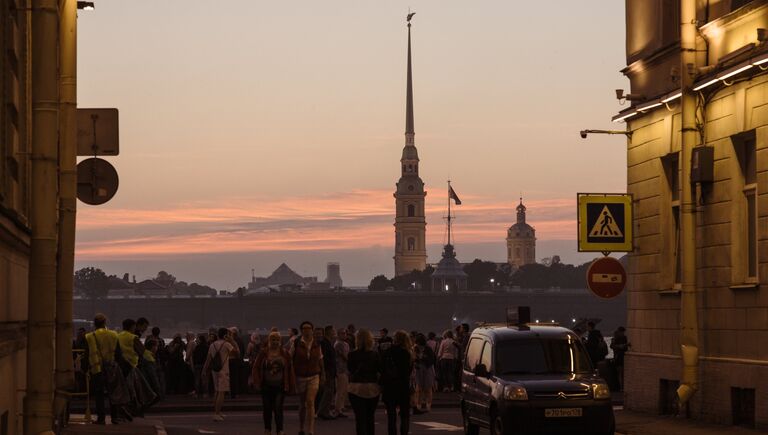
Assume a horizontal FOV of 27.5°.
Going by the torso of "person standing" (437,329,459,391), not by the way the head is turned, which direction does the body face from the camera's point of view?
away from the camera

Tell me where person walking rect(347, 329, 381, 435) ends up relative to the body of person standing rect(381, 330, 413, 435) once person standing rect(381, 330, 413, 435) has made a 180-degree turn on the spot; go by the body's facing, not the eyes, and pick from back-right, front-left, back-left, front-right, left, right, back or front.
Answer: front-right

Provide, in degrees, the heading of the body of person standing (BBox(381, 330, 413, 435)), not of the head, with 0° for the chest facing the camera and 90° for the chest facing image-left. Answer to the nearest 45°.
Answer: approximately 180°

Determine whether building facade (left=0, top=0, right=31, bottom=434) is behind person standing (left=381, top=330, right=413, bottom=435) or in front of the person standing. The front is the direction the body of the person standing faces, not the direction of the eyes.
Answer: behind

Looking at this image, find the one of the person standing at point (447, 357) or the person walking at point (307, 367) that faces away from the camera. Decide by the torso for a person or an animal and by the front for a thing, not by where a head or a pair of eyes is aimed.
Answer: the person standing at point (447, 357)

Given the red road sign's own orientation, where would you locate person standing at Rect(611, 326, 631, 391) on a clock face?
The person standing is roughly at 6 o'clock from the red road sign.

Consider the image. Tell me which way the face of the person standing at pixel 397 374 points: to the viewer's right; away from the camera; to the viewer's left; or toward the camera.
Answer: away from the camera
